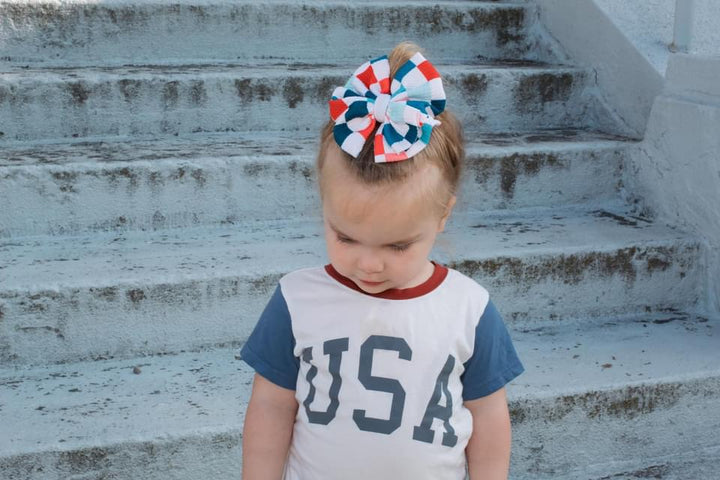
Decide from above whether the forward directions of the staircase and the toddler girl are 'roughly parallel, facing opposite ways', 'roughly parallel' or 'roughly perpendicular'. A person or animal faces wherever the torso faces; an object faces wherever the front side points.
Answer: roughly parallel

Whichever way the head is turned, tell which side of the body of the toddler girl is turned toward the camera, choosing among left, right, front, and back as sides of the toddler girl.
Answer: front

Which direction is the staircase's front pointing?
toward the camera

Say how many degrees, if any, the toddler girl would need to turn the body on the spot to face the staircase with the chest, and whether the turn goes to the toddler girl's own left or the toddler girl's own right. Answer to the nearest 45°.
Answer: approximately 180°

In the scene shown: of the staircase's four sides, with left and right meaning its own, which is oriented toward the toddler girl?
front

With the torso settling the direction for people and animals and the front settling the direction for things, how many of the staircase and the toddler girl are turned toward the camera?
2
